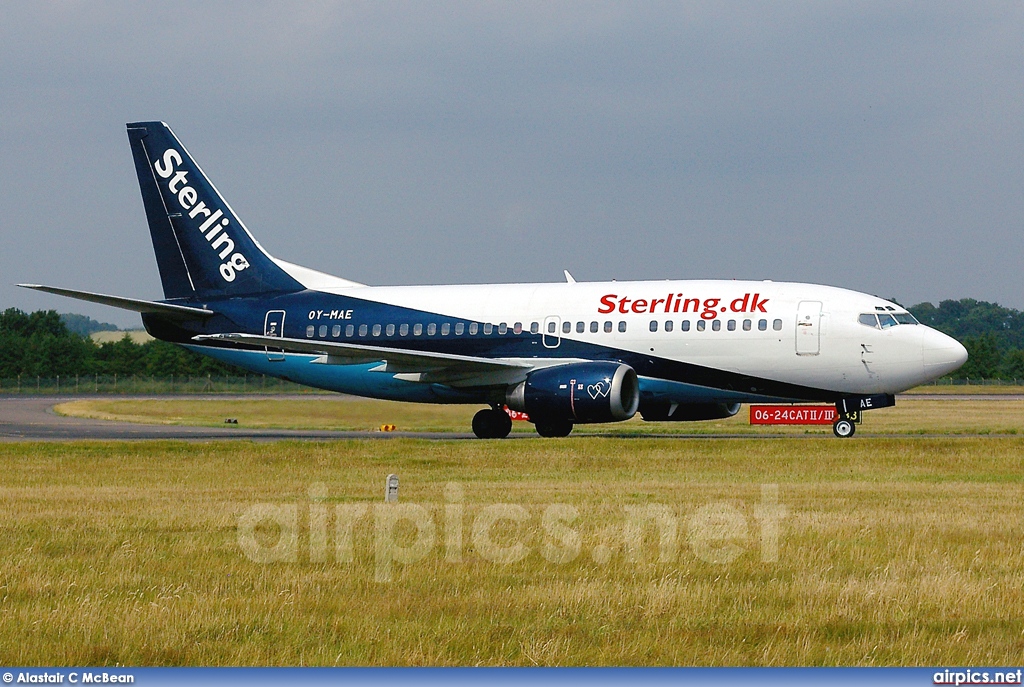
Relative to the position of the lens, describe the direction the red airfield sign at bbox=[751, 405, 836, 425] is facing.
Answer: facing the viewer

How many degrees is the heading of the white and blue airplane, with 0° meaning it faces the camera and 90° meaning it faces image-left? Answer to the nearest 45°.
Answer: approximately 315°
